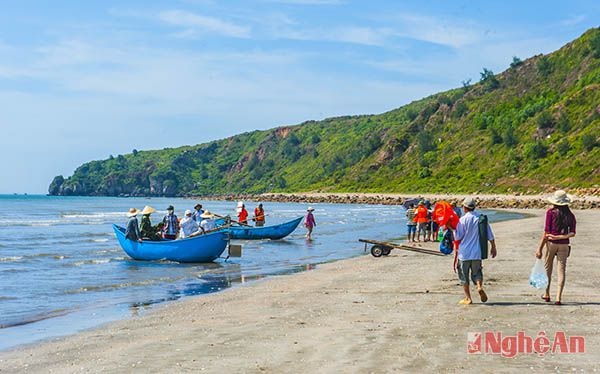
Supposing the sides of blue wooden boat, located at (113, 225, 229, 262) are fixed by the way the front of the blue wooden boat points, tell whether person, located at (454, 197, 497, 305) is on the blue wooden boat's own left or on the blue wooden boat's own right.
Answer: on the blue wooden boat's own left

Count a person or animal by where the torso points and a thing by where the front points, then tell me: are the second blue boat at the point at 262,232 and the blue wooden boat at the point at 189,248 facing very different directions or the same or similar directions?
very different directions

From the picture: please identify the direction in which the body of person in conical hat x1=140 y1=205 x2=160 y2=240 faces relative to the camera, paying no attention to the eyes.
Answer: to the viewer's right

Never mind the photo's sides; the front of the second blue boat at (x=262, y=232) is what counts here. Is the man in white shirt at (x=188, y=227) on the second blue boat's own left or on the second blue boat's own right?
on the second blue boat's own right

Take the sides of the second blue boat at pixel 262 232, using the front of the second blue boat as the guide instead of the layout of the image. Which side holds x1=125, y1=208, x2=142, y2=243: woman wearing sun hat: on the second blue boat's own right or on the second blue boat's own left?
on the second blue boat's own right

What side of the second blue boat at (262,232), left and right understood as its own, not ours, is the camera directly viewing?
right

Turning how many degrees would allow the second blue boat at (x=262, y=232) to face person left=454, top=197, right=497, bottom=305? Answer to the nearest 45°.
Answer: approximately 90° to its right

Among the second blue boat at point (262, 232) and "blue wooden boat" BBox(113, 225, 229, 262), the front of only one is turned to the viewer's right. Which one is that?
the second blue boat

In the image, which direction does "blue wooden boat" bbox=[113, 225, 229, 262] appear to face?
to the viewer's left
